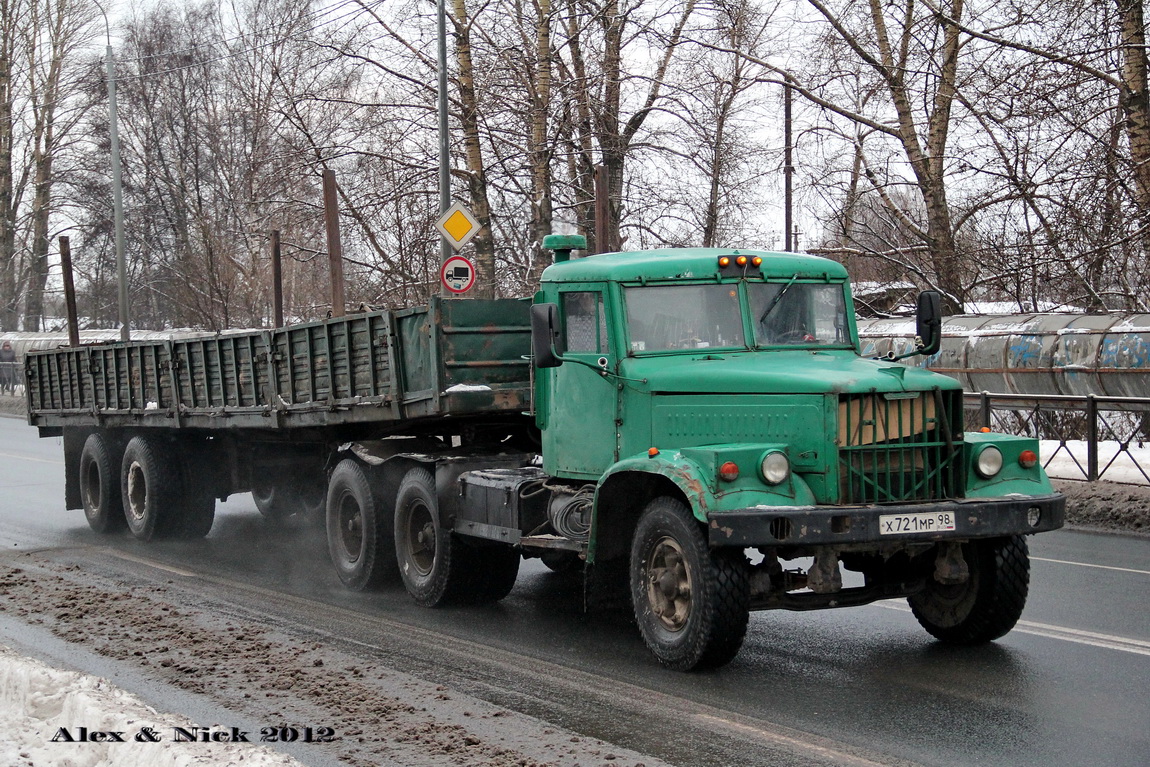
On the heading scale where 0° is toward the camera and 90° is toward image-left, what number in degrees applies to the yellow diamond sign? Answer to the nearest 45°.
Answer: approximately 0°

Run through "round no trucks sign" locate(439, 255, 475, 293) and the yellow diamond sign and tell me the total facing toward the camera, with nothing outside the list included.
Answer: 2

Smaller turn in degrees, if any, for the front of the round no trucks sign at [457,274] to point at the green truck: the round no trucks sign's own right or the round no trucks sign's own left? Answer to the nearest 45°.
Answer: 0° — it already faces it

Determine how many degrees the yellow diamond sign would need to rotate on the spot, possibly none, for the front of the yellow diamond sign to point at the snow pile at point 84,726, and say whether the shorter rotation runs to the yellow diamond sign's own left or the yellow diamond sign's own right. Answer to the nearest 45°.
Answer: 0° — it already faces it

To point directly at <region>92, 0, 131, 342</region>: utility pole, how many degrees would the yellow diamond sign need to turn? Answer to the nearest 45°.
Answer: approximately 135° to its right

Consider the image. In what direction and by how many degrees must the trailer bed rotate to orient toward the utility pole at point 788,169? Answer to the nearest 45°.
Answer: approximately 90° to its left

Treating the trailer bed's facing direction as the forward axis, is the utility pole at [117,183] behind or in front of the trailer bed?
behind
